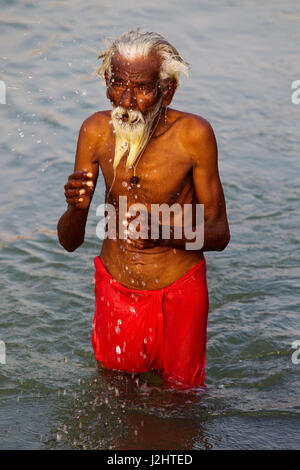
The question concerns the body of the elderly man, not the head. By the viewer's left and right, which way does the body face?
facing the viewer and to the left of the viewer
